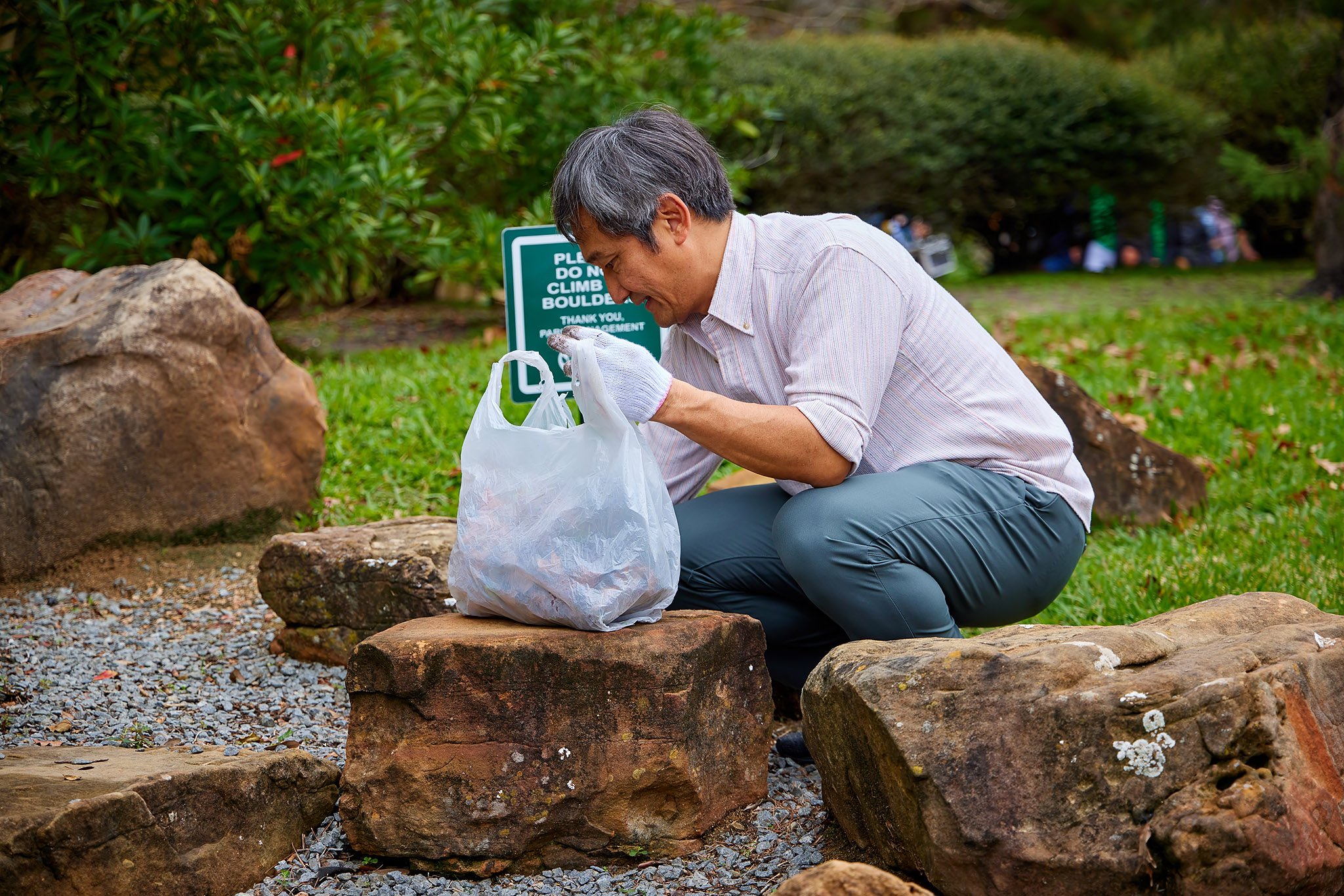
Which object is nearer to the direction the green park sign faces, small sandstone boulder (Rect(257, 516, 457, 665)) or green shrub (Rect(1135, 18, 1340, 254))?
the small sandstone boulder

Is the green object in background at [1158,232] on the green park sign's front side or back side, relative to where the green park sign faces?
on the back side

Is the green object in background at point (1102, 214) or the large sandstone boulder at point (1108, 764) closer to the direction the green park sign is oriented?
the large sandstone boulder

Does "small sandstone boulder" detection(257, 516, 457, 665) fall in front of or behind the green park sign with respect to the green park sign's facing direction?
in front

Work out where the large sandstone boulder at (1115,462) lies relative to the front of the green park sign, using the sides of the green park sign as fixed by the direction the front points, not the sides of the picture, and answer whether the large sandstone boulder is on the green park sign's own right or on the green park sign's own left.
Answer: on the green park sign's own left

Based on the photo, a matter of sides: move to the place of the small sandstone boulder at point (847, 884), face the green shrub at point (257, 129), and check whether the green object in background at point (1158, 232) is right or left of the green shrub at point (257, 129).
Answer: right

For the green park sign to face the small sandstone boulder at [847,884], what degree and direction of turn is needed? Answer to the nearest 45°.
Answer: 0° — it already faces it

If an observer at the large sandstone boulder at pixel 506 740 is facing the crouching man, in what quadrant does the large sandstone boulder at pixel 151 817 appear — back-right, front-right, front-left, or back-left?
back-left

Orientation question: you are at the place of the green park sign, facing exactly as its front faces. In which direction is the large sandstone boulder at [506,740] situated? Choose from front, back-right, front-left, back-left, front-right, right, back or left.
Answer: front

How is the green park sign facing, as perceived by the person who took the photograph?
facing the viewer
